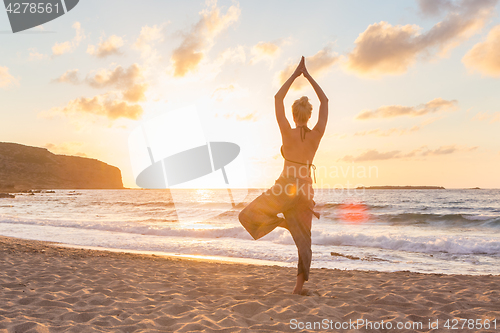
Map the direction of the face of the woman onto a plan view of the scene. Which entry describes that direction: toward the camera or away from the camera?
away from the camera

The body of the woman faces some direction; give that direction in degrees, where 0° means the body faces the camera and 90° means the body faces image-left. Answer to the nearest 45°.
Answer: approximately 180°
